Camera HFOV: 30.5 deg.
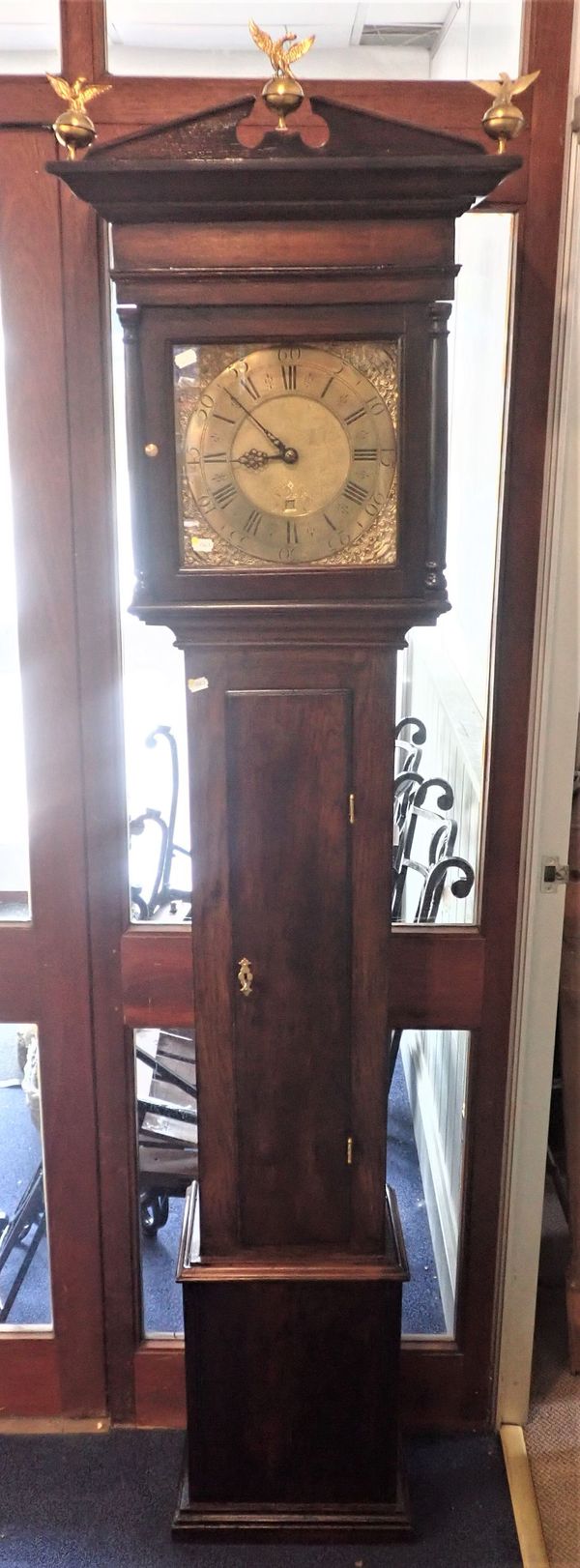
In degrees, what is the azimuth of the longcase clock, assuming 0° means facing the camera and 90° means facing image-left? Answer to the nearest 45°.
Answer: approximately 0°
